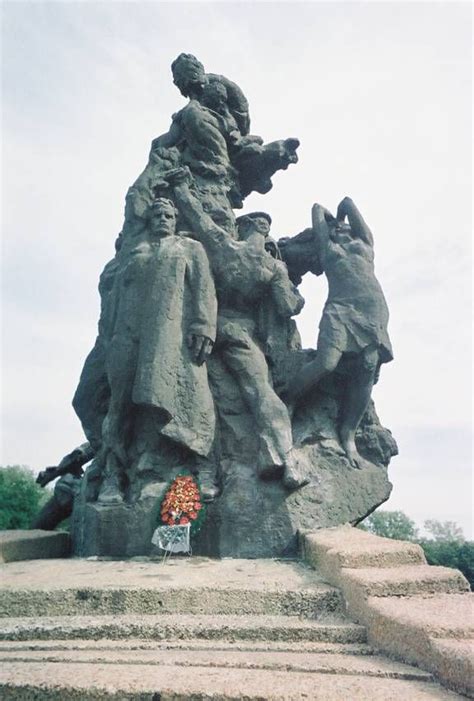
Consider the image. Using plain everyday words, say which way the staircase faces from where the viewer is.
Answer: facing the viewer

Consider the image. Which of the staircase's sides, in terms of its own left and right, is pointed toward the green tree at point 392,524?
back

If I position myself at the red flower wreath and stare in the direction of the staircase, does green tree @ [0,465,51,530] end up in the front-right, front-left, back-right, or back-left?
back-right

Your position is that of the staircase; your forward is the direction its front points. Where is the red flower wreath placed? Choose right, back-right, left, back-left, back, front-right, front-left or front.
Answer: back

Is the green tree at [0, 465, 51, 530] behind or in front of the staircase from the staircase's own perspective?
behind

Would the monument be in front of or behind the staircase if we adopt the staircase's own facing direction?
behind
